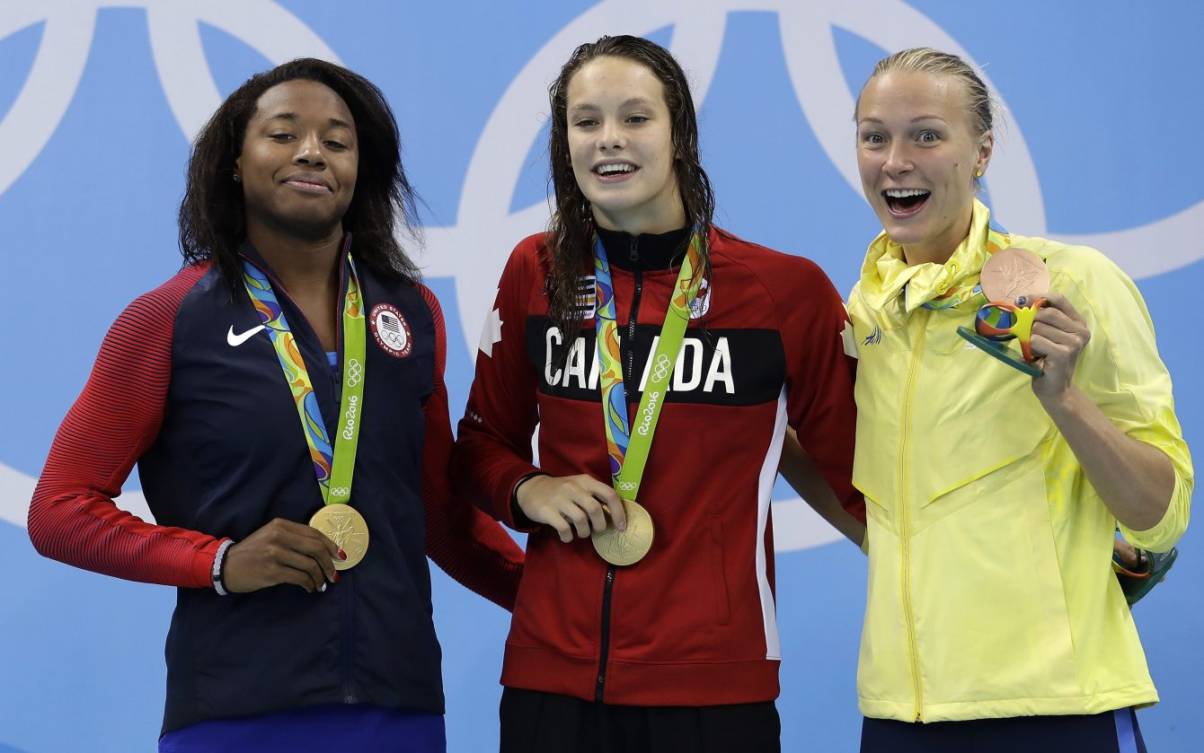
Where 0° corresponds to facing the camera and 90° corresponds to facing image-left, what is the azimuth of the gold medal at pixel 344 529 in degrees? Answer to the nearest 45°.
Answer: approximately 0°

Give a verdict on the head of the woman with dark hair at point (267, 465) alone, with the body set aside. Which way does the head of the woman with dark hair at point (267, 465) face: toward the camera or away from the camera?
toward the camera

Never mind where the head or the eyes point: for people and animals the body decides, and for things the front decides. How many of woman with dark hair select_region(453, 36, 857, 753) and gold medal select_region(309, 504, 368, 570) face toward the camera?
2

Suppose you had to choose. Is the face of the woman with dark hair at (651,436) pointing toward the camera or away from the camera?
toward the camera

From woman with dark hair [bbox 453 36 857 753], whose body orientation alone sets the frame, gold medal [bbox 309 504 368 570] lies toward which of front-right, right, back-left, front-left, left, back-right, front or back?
right

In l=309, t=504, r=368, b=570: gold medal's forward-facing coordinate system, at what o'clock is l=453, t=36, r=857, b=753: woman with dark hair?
The woman with dark hair is roughly at 9 o'clock from the gold medal.

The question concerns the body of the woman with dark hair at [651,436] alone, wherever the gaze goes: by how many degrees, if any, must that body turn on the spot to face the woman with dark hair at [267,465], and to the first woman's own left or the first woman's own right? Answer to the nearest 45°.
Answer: approximately 90° to the first woman's own right

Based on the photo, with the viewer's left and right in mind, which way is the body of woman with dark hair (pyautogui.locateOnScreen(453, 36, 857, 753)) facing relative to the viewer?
facing the viewer

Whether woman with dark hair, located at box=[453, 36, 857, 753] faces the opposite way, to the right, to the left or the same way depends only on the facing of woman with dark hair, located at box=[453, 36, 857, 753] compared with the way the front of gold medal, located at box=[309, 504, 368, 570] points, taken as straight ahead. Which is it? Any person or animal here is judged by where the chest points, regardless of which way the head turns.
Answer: the same way
